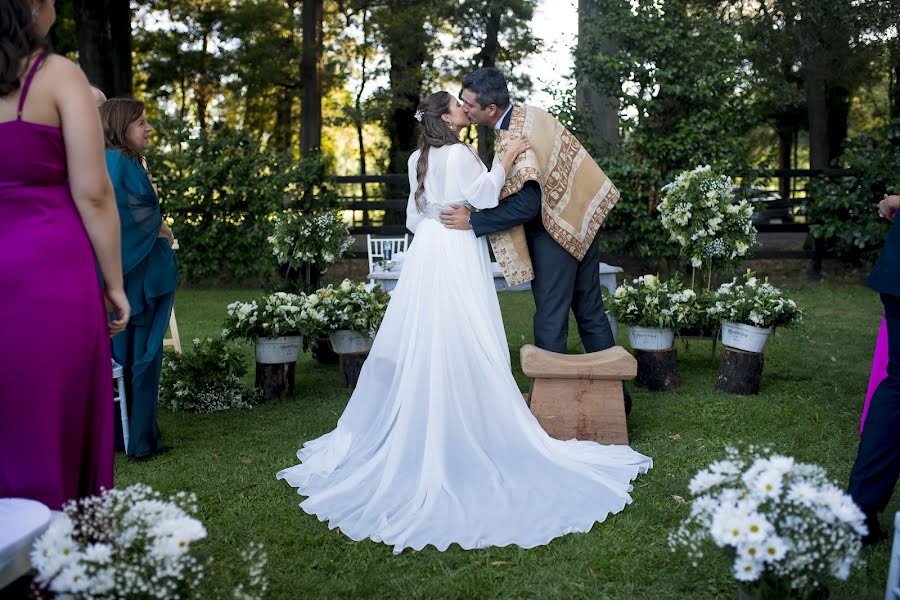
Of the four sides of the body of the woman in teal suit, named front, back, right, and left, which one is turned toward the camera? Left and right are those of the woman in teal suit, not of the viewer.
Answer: right

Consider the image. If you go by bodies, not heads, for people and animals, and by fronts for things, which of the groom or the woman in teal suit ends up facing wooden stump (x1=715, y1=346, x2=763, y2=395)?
the woman in teal suit

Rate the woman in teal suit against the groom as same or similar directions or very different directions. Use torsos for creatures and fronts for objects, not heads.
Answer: very different directions

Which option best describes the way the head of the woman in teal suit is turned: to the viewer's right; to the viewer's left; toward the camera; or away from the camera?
to the viewer's right

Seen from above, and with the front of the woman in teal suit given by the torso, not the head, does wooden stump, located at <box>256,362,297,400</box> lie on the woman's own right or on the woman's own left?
on the woman's own left

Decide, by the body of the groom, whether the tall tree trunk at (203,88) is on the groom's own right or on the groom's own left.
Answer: on the groom's own right

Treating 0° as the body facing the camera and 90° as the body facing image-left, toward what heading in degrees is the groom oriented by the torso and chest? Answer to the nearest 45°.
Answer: approximately 90°

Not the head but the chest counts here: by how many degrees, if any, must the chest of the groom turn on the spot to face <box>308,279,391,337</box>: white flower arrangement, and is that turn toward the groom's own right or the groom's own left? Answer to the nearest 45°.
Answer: approximately 45° to the groom's own right

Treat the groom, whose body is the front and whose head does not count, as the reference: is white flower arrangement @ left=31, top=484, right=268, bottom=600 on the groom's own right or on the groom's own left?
on the groom's own left

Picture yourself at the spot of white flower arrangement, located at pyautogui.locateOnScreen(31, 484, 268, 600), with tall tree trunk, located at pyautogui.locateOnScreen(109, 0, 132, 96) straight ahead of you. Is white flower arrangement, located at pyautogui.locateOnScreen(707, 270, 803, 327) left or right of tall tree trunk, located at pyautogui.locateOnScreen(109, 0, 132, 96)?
right

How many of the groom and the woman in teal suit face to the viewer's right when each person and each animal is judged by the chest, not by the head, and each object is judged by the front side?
1

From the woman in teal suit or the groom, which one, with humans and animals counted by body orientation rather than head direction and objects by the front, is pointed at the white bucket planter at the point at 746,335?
the woman in teal suit

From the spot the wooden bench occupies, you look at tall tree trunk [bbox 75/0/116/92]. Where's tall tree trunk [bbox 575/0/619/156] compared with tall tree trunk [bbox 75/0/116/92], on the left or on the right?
right
